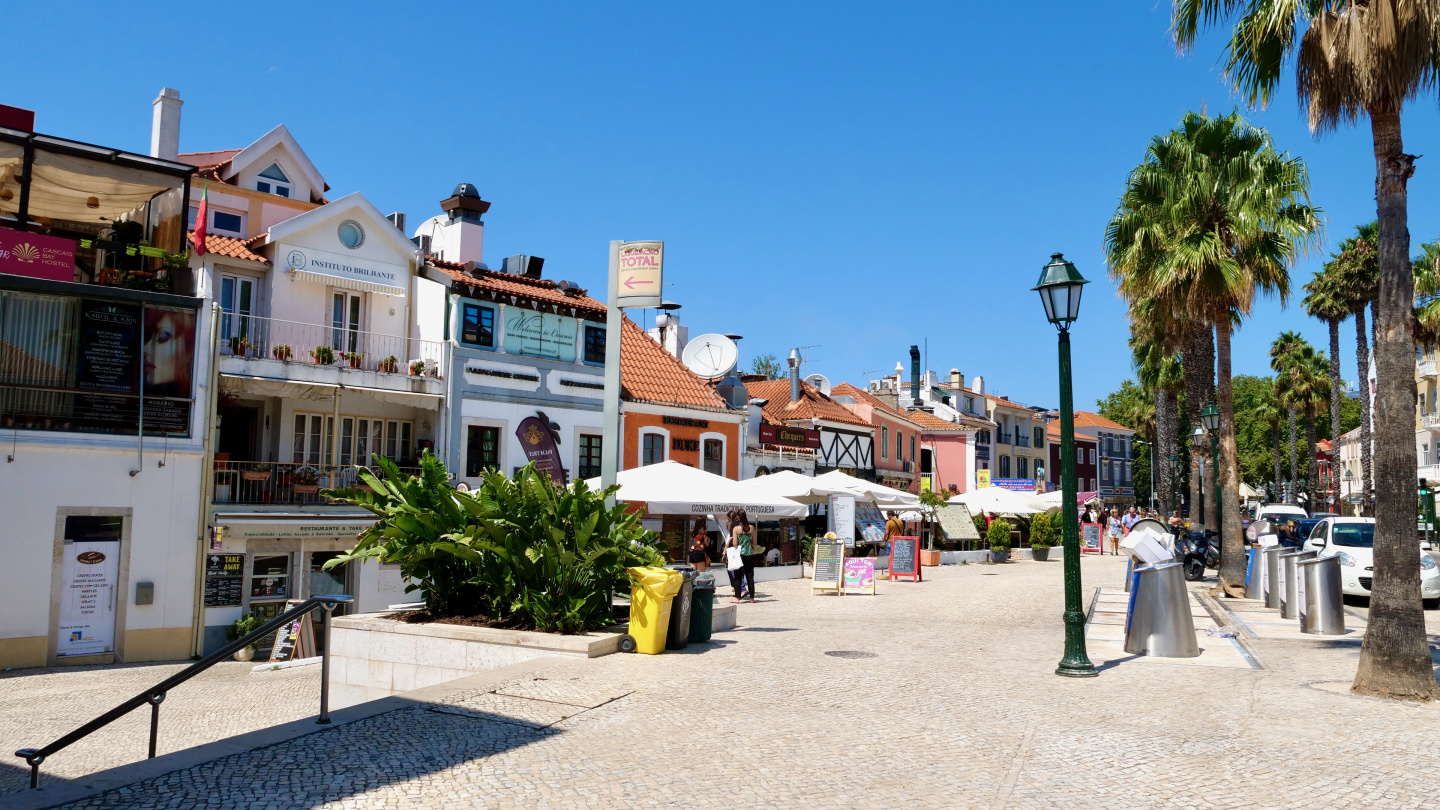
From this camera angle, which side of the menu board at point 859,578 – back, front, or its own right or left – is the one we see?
front

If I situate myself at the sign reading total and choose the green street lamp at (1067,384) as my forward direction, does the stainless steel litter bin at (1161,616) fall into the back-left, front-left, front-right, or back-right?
front-left

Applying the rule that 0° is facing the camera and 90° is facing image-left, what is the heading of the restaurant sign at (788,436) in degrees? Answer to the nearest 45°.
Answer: approximately 315°

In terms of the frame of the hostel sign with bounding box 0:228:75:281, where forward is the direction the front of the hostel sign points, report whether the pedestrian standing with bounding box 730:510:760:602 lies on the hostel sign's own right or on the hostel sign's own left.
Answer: on the hostel sign's own left

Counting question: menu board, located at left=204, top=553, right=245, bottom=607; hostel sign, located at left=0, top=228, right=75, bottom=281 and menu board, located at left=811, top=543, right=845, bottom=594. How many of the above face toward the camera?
3

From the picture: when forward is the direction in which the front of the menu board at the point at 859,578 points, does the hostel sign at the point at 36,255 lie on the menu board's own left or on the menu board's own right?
on the menu board's own right

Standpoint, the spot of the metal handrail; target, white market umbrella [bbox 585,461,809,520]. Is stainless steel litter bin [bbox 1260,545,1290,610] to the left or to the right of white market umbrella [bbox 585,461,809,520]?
right

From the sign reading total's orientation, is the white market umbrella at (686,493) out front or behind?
behind

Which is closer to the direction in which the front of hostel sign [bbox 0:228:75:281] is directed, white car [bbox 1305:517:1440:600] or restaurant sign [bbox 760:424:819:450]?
the white car

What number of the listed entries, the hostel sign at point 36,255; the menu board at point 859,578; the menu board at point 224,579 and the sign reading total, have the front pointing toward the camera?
4

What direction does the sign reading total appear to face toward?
toward the camera

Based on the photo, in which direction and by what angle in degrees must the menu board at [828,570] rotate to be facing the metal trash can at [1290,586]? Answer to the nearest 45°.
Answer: approximately 45° to its left
